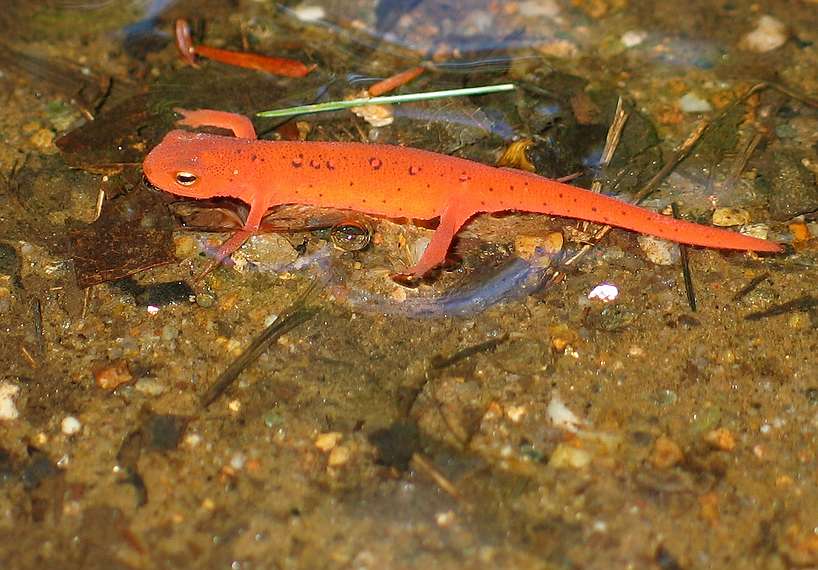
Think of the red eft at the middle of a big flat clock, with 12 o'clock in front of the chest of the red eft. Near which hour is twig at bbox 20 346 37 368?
The twig is roughly at 11 o'clock from the red eft.

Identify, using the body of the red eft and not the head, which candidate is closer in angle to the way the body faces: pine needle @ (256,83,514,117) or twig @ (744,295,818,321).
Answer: the pine needle

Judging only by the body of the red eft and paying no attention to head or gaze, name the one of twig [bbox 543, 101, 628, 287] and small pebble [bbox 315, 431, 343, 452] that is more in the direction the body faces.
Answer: the small pebble

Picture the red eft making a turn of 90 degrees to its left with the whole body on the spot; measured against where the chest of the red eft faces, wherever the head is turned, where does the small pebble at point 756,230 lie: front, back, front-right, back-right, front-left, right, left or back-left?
left

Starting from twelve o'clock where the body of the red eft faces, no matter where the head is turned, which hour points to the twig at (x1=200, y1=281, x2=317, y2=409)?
The twig is roughly at 10 o'clock from the red eft.

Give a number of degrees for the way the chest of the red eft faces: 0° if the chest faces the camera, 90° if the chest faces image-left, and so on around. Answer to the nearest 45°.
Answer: approximately 90°

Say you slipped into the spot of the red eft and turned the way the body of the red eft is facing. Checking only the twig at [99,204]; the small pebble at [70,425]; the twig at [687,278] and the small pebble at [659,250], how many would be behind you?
2

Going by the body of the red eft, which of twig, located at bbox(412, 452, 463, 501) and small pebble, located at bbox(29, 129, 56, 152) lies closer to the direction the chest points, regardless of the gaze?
the small pebble

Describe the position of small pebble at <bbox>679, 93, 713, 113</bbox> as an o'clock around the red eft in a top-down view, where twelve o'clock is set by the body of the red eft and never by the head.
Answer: The small pebble is roughly at 5 o'clock from the red eft.

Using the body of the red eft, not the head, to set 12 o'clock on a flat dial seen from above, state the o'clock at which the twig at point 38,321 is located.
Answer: The twig is roughly at 11 o'clock from the red eft.

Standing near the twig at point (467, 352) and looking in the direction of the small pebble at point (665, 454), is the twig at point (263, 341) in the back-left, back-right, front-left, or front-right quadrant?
back-right

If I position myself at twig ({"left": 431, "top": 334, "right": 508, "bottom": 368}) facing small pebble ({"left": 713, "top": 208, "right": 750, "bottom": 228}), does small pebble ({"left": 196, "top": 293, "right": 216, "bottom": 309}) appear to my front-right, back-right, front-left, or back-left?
back-left
